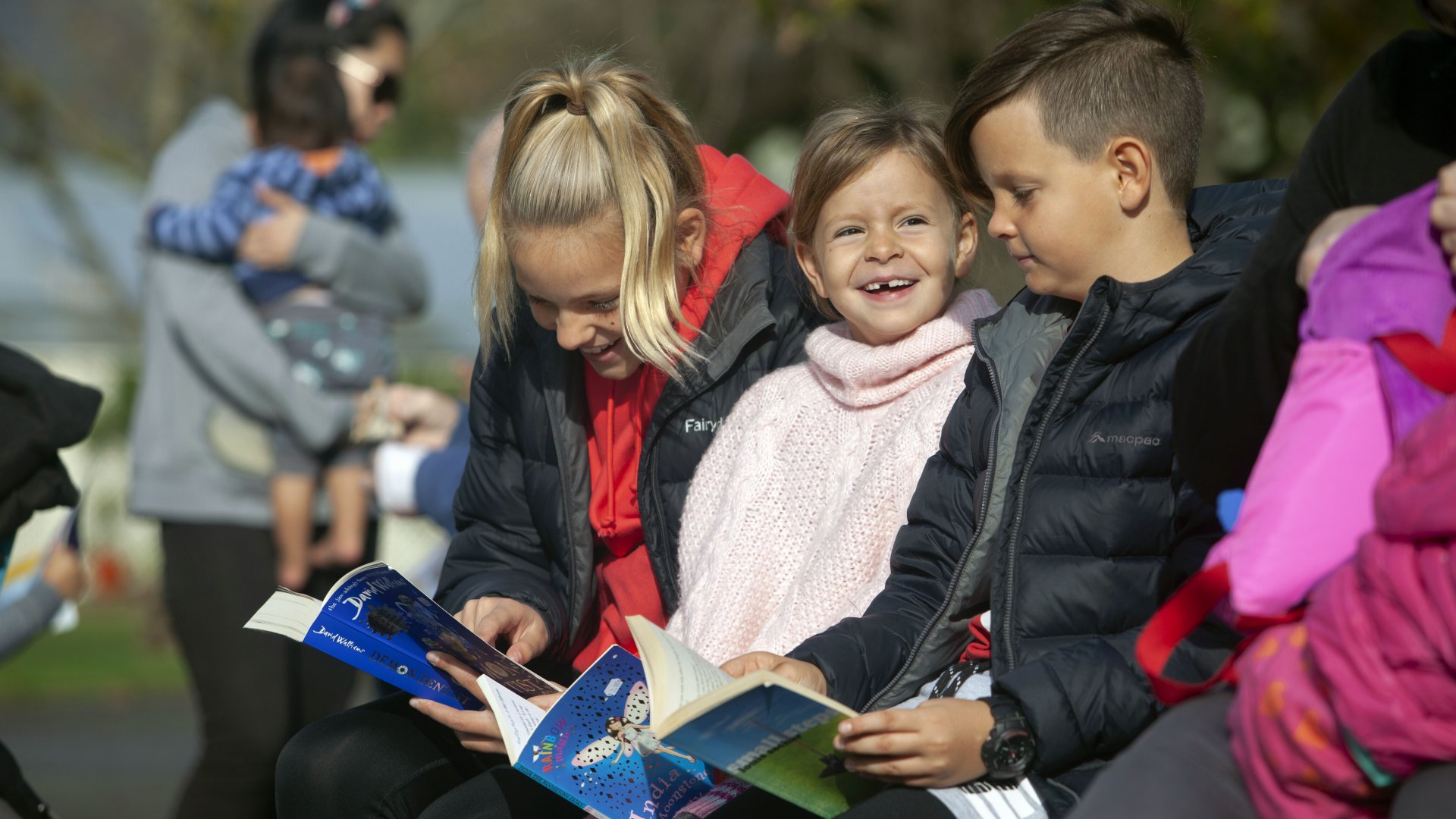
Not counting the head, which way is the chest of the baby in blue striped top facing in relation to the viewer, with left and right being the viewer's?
facing away from the viewer and to the left of the viewer

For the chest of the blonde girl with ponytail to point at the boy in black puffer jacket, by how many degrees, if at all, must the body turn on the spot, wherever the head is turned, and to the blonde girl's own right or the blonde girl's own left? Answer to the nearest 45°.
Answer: approximately 90° to the blonde girl's own left

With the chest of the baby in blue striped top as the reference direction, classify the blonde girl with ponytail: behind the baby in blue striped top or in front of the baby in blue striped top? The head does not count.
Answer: behind

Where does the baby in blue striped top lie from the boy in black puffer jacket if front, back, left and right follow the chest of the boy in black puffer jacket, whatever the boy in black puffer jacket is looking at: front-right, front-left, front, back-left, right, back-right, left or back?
right

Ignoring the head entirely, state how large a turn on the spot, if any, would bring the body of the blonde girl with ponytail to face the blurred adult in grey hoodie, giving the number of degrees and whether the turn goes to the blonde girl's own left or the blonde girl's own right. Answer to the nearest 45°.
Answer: approximately 90° to the blonde girl's own right

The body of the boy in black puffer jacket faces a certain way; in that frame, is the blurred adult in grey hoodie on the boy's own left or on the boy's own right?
on the boy's own right

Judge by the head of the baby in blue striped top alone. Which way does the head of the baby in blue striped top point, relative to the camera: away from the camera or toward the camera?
away from the camera
